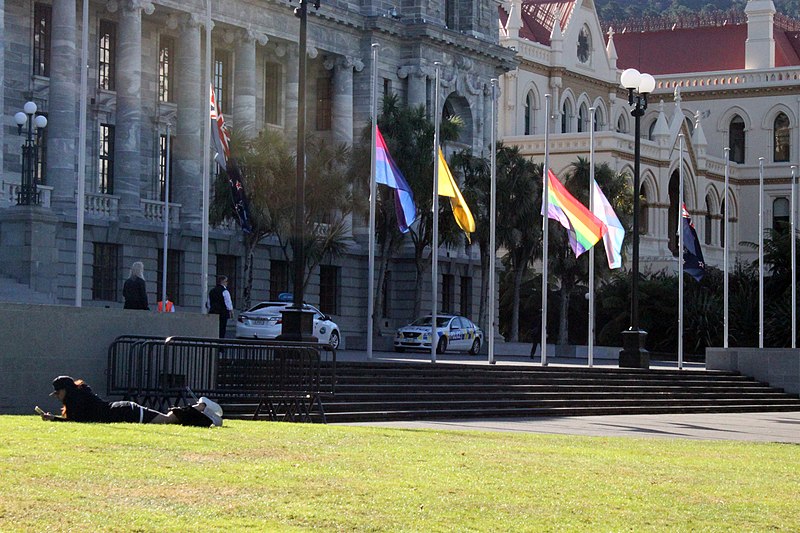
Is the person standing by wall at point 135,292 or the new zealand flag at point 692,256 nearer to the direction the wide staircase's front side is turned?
the person standing by wall

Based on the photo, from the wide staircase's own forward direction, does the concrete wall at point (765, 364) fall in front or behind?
behind

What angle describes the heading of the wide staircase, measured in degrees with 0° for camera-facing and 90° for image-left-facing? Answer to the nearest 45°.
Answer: approximately 0°

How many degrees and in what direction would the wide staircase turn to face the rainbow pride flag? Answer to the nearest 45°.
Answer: approximately 180°

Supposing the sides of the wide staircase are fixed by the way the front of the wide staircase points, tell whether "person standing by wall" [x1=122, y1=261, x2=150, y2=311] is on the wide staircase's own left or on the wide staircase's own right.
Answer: on the wide staircase's own right

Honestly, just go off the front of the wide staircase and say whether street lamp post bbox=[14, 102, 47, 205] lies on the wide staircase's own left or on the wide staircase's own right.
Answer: on the wide staircase's own right

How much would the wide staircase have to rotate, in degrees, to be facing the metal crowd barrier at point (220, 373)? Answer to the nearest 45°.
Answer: approximately 45° to its right
